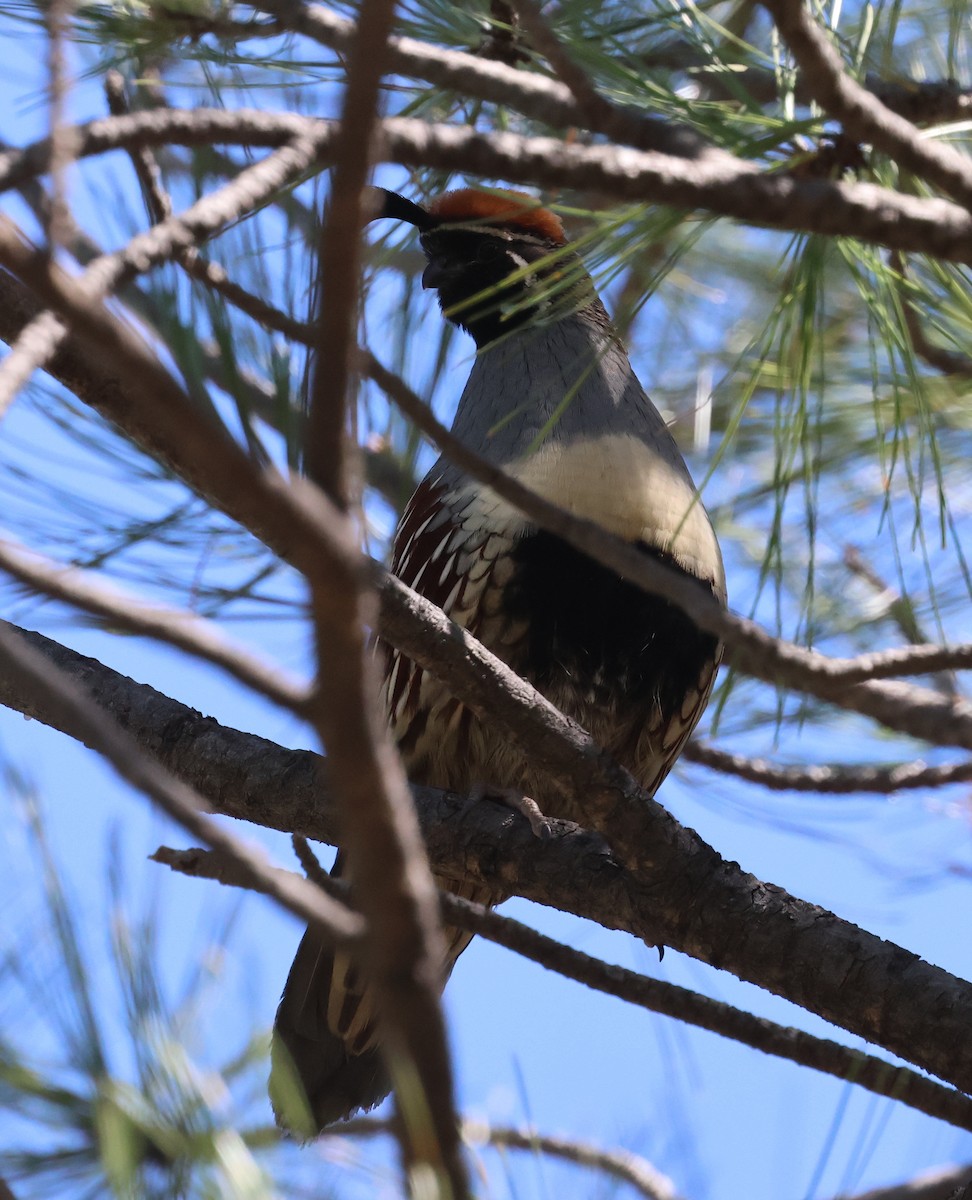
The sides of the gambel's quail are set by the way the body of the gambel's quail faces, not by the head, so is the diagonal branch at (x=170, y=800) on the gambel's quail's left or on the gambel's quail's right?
on the gambel's quail's right

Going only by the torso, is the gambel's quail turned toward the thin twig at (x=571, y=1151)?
no

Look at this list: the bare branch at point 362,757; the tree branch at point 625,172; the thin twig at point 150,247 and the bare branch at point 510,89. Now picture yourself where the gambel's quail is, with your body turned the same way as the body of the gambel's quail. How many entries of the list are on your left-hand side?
0

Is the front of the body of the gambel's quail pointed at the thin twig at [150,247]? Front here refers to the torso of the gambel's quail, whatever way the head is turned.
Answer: no

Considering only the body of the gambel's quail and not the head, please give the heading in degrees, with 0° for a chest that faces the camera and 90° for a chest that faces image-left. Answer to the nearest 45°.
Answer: approximately 315°

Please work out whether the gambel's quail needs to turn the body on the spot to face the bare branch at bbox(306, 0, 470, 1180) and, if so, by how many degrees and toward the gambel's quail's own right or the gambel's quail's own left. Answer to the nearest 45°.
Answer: approximately 45° to the gambel's quail's own right

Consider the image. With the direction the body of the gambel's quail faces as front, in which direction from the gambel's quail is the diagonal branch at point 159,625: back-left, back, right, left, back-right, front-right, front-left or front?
front-right

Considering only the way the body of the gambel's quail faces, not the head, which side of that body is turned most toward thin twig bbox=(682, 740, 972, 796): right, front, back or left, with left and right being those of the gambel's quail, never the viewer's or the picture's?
left
